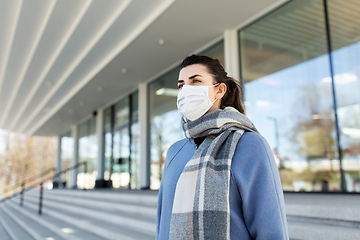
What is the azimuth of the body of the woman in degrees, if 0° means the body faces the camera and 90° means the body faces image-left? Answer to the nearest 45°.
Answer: approximately 45°

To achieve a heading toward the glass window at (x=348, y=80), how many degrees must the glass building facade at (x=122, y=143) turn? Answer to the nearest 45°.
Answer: approximately 90° to its left

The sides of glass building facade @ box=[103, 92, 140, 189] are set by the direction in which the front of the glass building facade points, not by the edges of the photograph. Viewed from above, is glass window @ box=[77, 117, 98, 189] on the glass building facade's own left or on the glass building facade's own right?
on the glass building facade's own right

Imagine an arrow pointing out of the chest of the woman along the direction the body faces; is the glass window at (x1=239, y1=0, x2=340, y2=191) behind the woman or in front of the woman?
behind

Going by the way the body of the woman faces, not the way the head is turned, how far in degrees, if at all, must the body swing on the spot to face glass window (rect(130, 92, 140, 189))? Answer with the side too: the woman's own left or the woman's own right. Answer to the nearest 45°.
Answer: approximately 135° to the woman's own right

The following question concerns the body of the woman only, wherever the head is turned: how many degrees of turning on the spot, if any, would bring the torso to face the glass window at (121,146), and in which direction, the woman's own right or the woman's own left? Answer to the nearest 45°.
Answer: approximately 135° to the woman's own right

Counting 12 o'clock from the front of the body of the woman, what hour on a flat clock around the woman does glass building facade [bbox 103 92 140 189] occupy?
The glass building facade is roughly at 4 o'clock from the woman.
